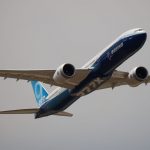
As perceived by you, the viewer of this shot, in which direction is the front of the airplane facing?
facing the viewer and to the right of the viewer
